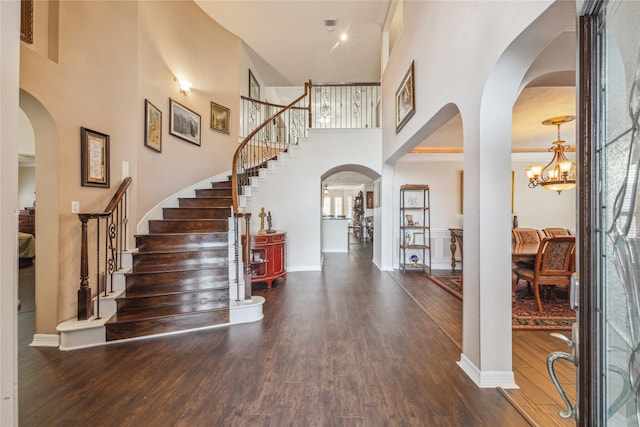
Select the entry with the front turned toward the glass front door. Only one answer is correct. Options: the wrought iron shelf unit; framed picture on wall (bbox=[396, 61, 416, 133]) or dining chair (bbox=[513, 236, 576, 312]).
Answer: the wrought iron shelf unit

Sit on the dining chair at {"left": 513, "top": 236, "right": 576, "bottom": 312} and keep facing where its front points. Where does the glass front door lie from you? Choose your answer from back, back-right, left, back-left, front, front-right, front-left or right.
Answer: back-left

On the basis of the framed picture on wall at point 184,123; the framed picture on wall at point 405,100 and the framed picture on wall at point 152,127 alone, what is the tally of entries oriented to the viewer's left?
1

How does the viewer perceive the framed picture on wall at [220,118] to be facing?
facing the viewer and to the right of the viewer

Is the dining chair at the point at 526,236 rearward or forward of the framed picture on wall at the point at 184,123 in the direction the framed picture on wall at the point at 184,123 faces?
forward

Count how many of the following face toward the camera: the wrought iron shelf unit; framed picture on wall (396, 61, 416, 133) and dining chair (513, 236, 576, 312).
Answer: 1

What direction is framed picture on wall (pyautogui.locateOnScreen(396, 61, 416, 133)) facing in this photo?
to the viewer's left

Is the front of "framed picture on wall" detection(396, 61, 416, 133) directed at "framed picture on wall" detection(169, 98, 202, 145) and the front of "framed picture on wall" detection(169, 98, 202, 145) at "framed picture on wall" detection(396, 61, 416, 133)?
yes

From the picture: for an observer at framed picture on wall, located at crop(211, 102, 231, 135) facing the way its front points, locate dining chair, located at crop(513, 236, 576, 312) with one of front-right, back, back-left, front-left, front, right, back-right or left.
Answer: front

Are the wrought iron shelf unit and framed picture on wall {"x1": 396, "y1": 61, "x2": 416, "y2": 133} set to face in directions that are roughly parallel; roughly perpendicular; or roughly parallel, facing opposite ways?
roughly perpendicular

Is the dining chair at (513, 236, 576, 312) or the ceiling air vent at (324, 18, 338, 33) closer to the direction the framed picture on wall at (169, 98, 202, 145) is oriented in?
the dining chair

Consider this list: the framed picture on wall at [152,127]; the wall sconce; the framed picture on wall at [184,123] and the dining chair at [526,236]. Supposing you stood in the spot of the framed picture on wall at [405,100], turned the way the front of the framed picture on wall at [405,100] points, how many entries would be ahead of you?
3

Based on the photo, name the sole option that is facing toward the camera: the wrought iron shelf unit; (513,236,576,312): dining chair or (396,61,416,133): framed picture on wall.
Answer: the wrought iron shelf unit
